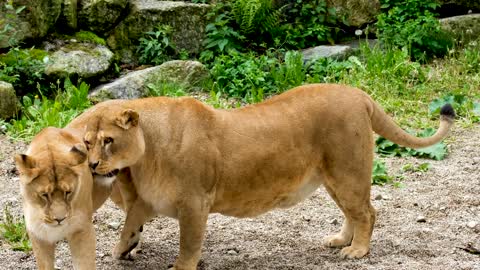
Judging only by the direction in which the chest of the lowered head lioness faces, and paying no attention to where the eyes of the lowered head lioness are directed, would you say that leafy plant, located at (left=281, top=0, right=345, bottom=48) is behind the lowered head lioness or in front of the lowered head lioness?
behind
